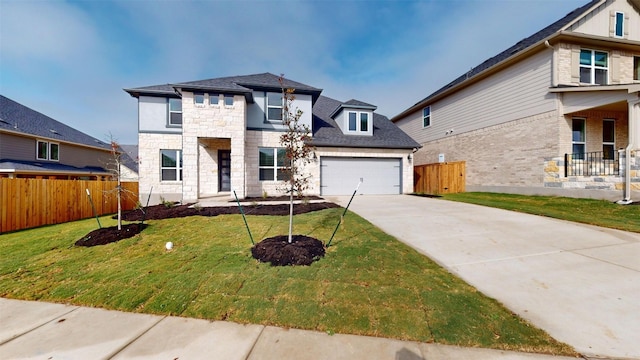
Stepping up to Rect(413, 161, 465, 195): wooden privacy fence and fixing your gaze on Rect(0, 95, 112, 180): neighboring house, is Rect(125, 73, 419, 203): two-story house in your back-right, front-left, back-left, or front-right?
front-left

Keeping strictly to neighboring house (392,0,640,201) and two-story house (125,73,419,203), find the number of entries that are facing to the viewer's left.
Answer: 0

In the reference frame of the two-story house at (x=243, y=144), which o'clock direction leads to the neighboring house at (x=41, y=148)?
The neighboring house is roughly at 4 o'clock from the two-story house.

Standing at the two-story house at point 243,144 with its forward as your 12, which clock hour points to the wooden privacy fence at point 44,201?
The wooden privacy fence is roughly at 2 o'clock from the two-story house.

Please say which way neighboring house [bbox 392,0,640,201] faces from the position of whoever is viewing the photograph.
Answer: facing the viewer and to the right of the viewer

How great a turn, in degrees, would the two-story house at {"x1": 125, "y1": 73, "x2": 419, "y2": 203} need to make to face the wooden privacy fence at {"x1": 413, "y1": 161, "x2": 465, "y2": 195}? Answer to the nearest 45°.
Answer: approximately 90° to its left

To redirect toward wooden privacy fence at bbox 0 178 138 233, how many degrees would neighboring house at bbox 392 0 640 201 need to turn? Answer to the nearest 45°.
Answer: approximately 90° to its right

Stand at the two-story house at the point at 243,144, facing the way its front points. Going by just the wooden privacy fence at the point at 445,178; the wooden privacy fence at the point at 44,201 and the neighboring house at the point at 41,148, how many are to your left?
1

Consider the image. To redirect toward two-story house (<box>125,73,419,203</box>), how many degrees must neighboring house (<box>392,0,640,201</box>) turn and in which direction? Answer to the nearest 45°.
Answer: approximately 90° to its right

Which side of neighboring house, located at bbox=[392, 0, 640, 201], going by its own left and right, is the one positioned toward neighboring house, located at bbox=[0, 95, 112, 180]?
right

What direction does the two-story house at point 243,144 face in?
toward the camera

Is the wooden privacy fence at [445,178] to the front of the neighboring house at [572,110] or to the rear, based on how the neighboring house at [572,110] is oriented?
to the rear
